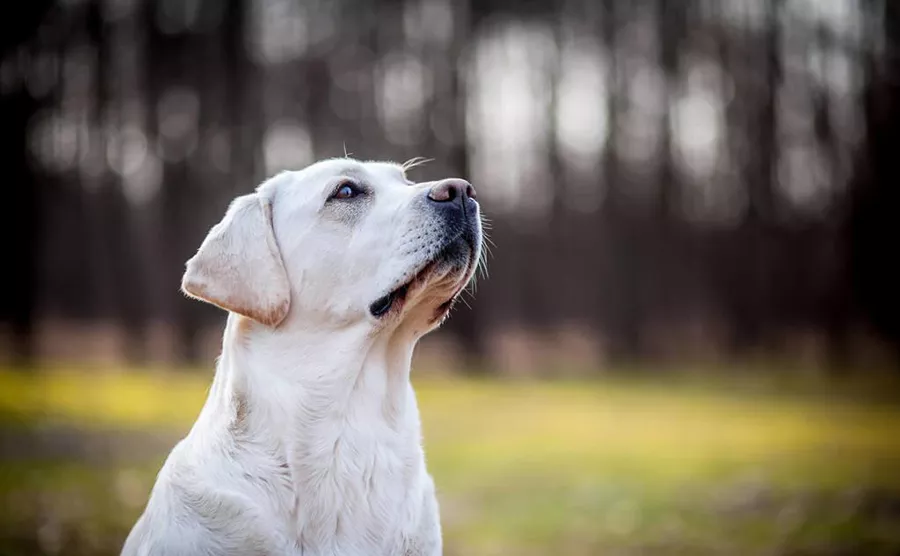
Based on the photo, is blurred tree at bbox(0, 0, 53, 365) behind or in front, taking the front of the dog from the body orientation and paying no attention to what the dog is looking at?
behind

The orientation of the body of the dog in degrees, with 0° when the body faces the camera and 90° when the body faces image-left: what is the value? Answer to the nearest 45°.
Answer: approximately 315°
